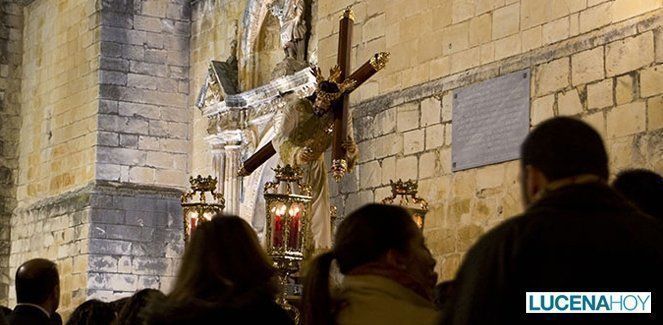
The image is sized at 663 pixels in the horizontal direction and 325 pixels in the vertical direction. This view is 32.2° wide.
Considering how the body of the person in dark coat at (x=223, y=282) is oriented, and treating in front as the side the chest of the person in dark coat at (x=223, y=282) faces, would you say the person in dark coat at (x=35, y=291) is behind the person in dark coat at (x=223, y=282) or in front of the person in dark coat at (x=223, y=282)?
in front

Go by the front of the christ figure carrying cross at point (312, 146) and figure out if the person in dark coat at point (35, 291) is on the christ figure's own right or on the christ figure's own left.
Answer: on the christ figure's own right

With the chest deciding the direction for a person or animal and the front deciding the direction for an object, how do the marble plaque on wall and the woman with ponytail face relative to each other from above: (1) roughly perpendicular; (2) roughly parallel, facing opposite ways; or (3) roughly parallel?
roughly parallel, facing opposite ways

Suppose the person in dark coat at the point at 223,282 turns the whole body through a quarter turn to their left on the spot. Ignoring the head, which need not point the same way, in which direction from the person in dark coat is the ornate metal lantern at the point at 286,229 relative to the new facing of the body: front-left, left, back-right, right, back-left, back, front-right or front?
right

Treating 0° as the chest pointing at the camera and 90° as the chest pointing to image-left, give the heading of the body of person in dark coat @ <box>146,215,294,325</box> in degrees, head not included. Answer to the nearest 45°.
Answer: approximately 180°

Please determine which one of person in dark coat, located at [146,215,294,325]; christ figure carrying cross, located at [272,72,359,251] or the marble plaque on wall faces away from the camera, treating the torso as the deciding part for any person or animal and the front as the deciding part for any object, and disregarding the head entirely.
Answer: the person in dark coat

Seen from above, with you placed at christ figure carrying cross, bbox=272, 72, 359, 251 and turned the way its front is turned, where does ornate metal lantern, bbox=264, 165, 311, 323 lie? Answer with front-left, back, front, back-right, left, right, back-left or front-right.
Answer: front-right

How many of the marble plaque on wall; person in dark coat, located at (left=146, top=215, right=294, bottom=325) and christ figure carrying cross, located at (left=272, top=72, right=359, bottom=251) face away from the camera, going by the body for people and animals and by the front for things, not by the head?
1

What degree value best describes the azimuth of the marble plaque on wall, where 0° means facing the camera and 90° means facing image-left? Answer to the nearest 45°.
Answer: approximately 45°

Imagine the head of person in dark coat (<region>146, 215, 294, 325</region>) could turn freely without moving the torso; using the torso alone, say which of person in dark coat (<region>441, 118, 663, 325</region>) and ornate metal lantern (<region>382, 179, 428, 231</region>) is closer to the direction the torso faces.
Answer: the ornate metal lantern

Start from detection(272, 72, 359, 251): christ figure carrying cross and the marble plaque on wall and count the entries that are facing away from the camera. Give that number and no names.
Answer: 0

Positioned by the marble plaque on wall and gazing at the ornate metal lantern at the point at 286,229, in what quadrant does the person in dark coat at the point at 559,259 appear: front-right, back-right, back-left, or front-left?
front-left

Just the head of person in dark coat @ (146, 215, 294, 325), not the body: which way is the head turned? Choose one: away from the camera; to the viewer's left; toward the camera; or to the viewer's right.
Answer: away from the camera

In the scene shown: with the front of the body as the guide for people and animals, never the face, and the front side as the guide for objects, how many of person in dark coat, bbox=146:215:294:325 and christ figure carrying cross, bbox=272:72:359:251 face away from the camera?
1

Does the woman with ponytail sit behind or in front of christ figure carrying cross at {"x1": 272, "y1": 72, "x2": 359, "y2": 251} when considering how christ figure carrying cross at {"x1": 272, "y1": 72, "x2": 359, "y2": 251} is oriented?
in front

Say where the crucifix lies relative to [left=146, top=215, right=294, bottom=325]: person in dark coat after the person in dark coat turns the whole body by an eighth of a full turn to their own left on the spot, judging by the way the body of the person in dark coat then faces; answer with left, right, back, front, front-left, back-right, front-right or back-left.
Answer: front-right
